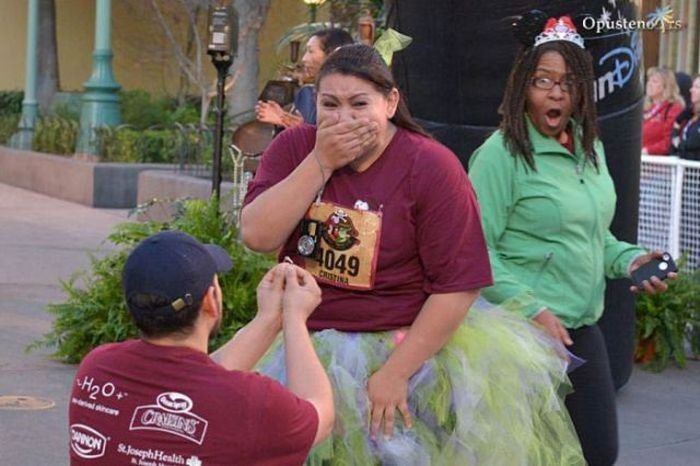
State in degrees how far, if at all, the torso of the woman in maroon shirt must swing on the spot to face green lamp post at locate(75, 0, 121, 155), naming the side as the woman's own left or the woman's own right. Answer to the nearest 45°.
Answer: approximately 135° to the woman's own right

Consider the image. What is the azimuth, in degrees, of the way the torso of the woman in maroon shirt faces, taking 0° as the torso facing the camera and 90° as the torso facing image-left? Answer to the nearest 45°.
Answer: approximately 45°

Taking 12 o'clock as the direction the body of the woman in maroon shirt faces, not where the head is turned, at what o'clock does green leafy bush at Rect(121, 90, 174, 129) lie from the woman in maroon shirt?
The green leafy bush is roughly at 4 o'clock from the woman in maroon shirt.

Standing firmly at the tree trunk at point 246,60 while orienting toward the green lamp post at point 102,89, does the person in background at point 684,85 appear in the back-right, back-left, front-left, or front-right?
back-left

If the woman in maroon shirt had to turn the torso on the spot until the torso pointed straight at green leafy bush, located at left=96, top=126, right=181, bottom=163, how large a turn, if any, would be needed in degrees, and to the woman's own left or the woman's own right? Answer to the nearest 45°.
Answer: approximately 135° to the woman's own right

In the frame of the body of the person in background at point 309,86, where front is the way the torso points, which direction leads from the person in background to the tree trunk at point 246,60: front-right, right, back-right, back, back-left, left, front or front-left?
right

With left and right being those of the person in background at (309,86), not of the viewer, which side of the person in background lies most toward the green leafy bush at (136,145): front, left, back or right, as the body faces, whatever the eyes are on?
right
